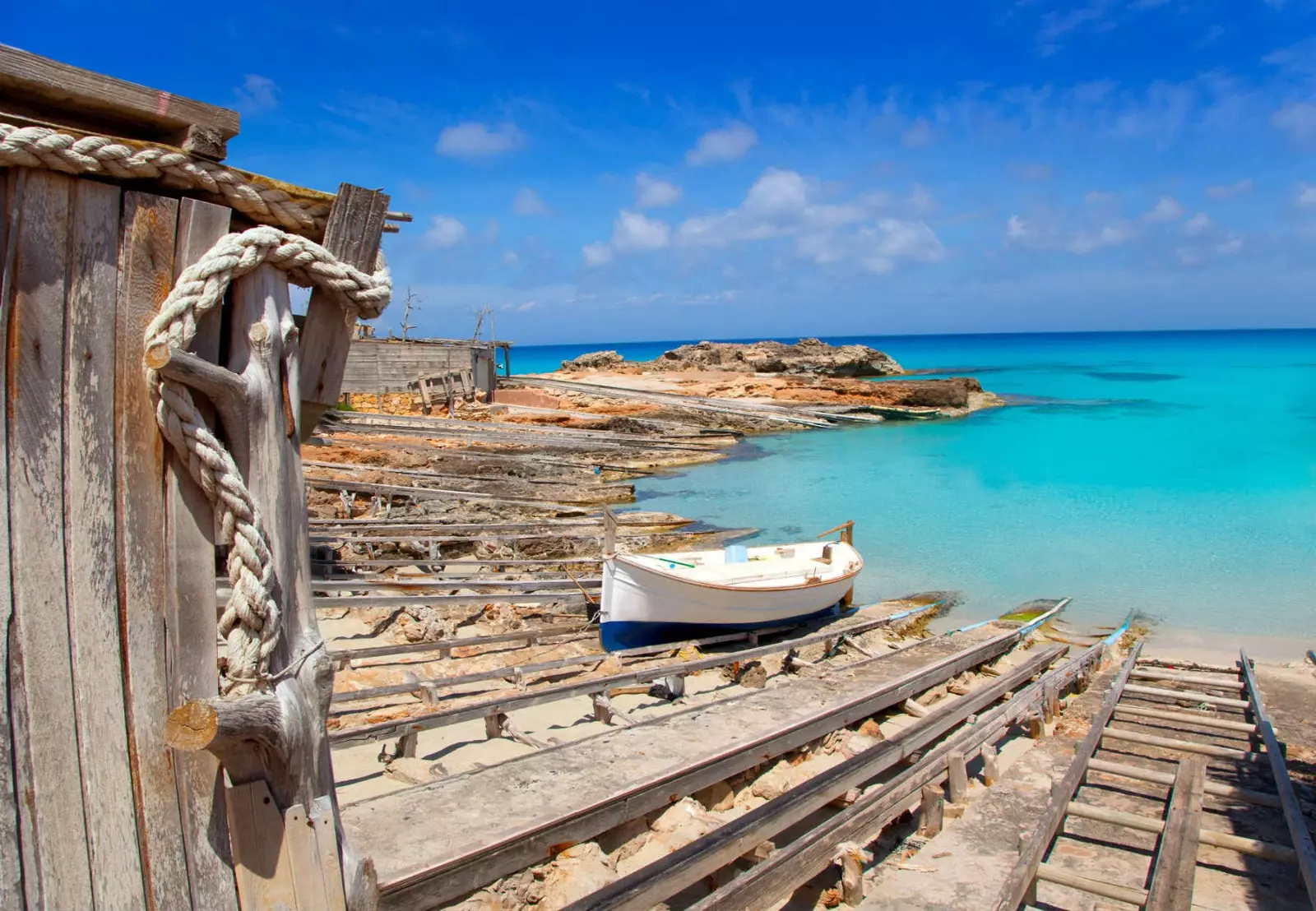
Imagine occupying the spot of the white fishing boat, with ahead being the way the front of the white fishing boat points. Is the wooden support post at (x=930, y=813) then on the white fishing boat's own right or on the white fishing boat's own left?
on the white fishing boat's own left

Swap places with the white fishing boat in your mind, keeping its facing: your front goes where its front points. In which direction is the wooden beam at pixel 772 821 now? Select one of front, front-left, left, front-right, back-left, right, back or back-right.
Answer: front-left

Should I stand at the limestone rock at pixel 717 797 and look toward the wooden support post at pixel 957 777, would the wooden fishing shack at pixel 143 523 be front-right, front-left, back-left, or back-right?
back-right

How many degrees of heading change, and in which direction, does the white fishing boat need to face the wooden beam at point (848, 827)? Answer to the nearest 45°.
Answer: approximately 45° to its left

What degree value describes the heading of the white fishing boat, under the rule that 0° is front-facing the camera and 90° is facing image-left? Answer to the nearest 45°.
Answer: approximately 45°

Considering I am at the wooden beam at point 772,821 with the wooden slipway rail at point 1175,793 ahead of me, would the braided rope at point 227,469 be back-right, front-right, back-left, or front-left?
back-right

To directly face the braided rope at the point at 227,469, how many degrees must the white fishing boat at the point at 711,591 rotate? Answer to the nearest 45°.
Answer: approximately 45° to its left

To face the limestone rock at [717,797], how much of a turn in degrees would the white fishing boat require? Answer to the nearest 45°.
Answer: approximately 45° to its left

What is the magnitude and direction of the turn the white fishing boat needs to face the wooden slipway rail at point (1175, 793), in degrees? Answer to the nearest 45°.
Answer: approximately 90° to its left

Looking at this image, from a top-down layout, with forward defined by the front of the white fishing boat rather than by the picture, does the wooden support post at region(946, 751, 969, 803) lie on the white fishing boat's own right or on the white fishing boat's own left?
on the white fishing boat's own left
